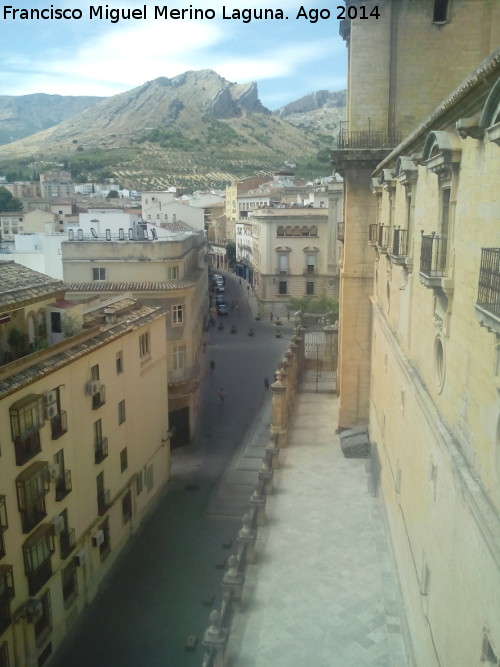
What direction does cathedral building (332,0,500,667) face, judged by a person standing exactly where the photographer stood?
facing to the left of the viewer

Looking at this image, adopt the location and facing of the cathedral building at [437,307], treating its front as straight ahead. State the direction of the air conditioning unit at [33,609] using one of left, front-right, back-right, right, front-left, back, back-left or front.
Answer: front

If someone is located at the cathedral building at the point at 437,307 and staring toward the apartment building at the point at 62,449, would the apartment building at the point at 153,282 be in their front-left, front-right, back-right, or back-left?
front-right

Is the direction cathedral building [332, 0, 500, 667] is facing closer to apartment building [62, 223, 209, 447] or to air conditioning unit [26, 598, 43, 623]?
the air conditioning unit

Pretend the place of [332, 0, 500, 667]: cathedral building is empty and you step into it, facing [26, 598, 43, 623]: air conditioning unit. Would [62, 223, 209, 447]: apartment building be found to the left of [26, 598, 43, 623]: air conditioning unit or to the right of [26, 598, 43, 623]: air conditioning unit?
right

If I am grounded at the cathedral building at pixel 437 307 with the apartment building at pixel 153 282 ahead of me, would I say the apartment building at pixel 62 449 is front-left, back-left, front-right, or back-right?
front-left

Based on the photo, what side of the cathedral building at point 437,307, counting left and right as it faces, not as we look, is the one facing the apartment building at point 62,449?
front
